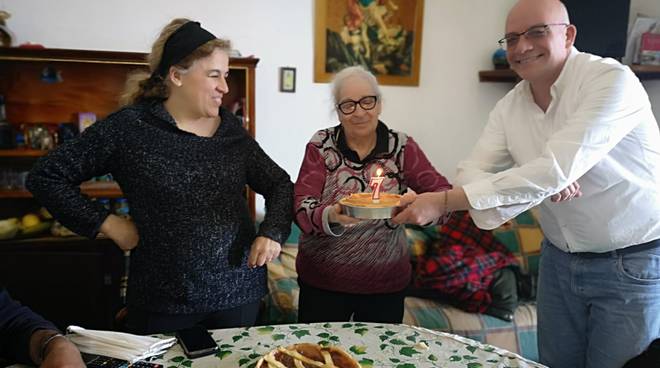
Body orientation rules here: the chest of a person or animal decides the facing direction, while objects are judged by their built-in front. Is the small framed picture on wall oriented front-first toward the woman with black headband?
yes

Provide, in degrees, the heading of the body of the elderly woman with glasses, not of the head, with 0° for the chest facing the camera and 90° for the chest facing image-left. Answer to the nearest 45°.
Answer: approximately 0°

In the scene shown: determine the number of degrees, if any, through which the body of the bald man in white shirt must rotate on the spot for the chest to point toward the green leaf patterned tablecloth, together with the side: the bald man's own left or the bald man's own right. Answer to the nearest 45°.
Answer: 0° — they already face it

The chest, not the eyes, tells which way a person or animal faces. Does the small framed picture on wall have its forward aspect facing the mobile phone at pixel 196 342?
yes

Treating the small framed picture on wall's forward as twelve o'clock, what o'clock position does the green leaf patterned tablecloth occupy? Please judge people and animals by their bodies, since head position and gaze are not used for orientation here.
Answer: The green leaf patterned tablecloth is roughly at 12 o'clock from the small framed picture on wall.

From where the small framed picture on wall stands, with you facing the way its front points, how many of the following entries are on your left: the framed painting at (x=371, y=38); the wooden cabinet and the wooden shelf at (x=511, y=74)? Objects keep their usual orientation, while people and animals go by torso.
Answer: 2
